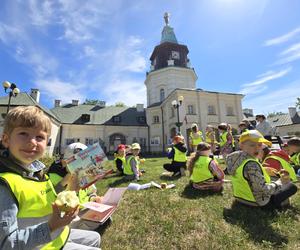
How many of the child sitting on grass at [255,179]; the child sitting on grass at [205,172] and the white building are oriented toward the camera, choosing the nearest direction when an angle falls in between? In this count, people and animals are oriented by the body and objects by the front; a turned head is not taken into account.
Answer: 1

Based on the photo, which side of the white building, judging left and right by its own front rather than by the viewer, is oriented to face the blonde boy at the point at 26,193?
front

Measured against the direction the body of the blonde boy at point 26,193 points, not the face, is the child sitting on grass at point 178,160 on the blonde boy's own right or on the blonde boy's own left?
on the blonde boy's own left

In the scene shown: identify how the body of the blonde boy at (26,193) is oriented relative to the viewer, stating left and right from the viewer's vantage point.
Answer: facing the viewer and to the right of the viewer

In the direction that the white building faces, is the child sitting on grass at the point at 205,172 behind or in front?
in front

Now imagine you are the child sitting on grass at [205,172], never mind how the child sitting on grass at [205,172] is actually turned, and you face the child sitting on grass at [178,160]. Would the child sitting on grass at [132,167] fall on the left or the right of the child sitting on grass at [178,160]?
left

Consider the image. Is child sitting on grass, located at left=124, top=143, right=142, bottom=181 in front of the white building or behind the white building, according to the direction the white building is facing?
in front

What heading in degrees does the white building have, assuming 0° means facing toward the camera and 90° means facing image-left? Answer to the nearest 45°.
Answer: approximately 0°

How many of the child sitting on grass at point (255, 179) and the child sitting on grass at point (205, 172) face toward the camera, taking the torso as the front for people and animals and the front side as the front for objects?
0
